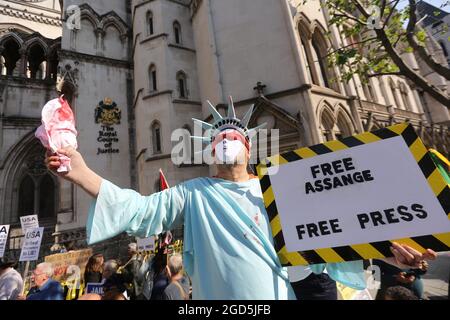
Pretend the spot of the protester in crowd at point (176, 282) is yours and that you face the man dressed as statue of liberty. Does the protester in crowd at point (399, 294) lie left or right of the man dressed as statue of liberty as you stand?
left

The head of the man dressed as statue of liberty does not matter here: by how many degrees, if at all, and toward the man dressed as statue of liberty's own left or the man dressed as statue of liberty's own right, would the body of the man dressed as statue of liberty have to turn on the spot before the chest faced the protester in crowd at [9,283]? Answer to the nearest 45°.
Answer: approximately 135° to the man dressed as statue of liberty's own right

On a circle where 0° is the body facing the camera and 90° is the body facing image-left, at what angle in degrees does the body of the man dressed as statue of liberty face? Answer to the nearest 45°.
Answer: approximately 0°

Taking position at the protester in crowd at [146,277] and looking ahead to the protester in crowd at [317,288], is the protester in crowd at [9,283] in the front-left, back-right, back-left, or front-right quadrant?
back-right

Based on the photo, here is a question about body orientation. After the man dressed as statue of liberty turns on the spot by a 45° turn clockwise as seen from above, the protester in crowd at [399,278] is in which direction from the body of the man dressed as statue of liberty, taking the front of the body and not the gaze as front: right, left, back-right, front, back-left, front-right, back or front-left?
back

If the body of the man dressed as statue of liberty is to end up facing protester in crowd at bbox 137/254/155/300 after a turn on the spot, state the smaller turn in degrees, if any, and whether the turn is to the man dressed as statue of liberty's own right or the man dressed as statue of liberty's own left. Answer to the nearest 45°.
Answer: approximately 135° to the man dressed as statue of liberty's own right

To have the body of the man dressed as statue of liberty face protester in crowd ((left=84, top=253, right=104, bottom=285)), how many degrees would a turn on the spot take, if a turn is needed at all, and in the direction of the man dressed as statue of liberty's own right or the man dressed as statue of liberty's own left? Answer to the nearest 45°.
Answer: approximately 135° to the man dressed as statue of liberty's own right

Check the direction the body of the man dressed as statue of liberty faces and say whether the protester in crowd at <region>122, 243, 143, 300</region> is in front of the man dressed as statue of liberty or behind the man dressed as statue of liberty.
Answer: behind

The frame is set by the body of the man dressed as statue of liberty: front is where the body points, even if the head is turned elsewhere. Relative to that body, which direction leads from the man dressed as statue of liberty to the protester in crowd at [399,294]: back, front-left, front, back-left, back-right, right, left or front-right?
back-left

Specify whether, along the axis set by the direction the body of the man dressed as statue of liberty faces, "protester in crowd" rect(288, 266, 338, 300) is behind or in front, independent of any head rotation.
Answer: behind
